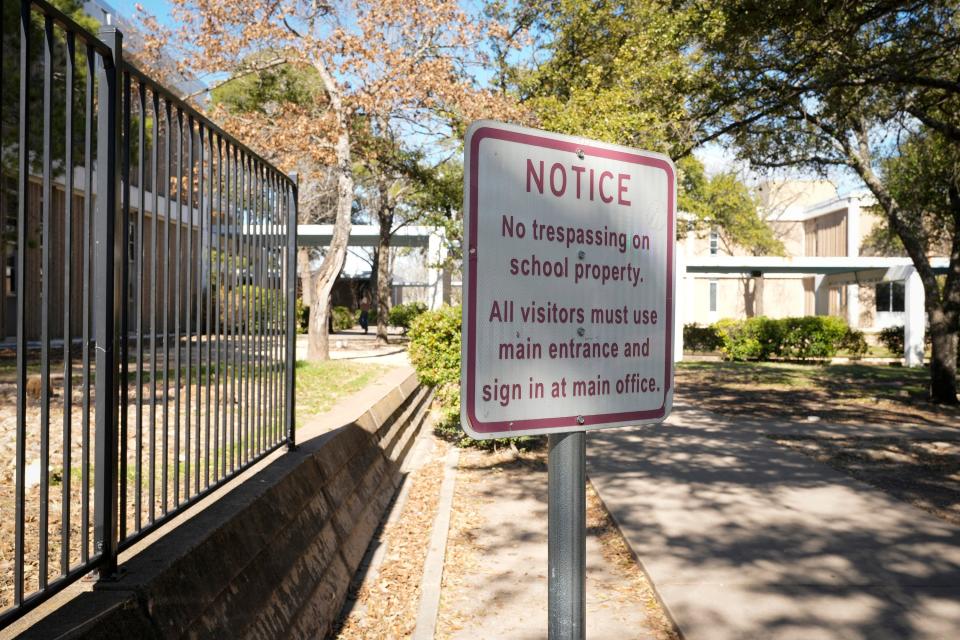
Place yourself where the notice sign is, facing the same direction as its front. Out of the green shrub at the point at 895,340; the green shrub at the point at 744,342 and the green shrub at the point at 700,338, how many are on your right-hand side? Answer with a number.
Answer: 0

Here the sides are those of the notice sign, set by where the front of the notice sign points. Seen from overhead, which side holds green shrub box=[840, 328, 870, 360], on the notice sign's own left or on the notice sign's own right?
on the notice sign's own left

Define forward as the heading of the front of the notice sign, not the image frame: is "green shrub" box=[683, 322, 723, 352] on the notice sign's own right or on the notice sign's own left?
on the notice sign's own left

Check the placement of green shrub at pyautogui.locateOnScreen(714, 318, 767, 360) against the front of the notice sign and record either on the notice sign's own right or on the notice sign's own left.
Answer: on the notice sign's own left

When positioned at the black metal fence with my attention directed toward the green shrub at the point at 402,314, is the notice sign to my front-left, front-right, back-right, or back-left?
back-right

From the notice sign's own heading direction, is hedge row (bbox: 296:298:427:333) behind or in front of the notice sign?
behind

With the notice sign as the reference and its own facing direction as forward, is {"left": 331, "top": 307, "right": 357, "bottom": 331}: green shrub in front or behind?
behind

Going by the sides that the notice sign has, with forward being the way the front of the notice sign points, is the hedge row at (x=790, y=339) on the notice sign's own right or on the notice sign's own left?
on the notice sign's own left

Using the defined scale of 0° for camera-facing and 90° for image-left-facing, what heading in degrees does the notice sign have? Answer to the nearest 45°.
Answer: approximately 315°

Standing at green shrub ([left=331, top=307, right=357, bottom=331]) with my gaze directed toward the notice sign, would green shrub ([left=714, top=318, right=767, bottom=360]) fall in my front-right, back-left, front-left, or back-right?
front-left
